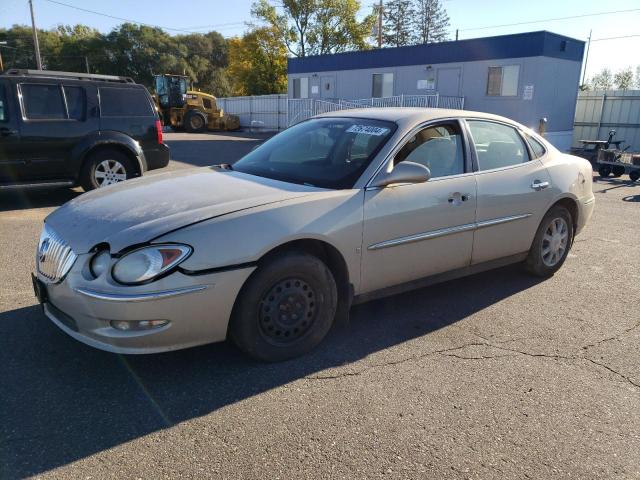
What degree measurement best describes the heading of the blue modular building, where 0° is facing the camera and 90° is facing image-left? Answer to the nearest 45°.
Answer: approximately 45°

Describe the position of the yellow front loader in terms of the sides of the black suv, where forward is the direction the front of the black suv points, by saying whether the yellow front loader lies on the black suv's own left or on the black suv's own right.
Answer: on the black suv's own right

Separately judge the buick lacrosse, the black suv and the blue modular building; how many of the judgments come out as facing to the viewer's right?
0

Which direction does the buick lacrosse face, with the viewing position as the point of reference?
facing the viewer and to the left of the viewer

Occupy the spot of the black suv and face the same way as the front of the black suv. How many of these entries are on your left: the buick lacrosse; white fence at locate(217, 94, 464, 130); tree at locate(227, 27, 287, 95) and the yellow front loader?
1

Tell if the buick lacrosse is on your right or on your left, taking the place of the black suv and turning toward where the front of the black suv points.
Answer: on your left

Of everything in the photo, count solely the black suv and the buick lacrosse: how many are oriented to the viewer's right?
0

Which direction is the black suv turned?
to the viewer's left

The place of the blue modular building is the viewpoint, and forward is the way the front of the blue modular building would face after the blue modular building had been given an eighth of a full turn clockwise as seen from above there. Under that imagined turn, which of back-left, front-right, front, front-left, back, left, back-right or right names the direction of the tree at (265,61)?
front-right

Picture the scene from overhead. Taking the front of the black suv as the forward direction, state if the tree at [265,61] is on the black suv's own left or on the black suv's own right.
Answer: on the black suv's own right

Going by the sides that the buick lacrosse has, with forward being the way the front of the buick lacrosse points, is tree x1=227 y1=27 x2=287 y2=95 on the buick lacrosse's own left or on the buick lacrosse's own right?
on the buick lacrosse's own right

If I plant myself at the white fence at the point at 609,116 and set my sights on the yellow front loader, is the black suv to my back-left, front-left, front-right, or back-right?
front-left
